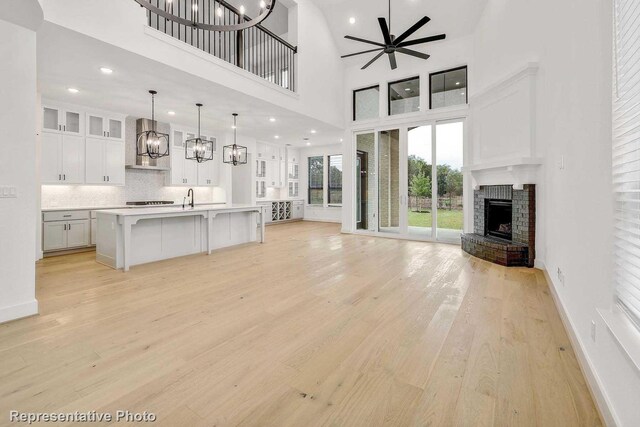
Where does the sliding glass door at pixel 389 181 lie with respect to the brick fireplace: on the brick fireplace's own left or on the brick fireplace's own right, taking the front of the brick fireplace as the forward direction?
on the brick fireplace's own right

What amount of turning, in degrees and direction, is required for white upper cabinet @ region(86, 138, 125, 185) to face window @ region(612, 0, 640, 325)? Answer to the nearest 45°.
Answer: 0° — it already faces it

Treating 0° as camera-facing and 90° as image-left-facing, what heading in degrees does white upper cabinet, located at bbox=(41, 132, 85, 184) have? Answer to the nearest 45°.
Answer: approximately 0°

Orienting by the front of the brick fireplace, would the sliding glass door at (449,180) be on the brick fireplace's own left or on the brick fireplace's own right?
on the brick fireplace's own right

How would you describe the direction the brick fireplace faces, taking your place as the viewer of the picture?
facing the viewer and to the left of the viewer

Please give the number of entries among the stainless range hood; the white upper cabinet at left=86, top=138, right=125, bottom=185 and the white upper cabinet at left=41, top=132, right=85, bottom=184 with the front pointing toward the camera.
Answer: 3

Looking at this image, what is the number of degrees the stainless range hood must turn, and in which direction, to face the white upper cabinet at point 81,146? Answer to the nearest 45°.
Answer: approximately 45° to its right

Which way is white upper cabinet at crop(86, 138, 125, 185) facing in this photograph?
toward the camera
